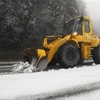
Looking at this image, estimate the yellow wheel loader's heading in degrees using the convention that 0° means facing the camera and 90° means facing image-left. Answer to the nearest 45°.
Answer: approximately 45°
